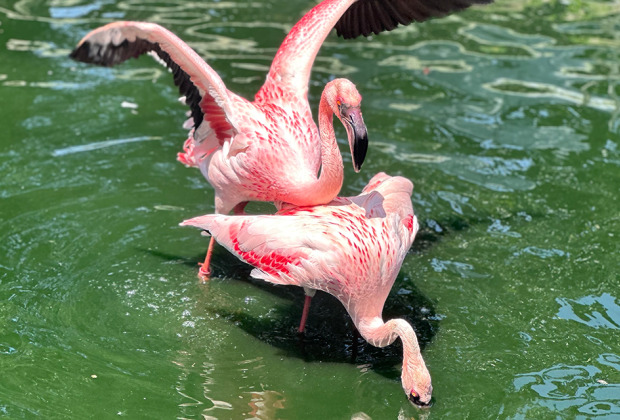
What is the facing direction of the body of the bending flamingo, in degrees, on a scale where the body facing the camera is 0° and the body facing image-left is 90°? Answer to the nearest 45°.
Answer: approximately 315°
